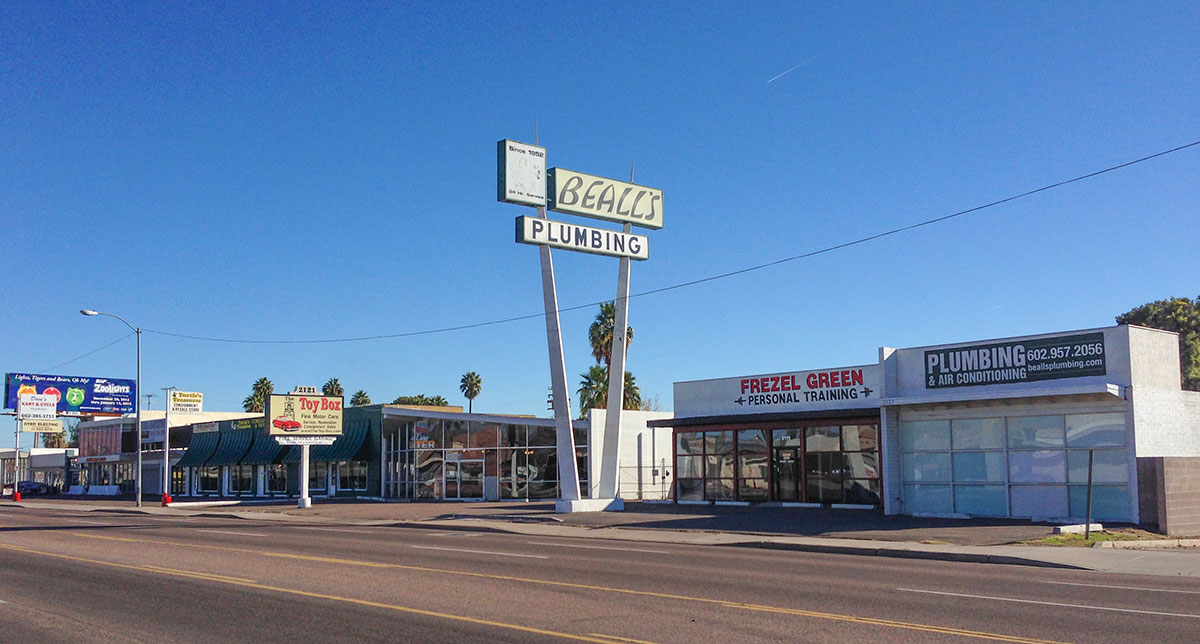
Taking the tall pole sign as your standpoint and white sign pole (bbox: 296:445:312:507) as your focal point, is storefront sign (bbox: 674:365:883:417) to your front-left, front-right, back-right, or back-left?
back-right

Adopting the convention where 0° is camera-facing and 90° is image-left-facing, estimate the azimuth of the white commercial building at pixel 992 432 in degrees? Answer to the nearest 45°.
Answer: approximately 45°

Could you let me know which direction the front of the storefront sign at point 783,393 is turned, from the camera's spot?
facing the viewer and to the left of the viewer

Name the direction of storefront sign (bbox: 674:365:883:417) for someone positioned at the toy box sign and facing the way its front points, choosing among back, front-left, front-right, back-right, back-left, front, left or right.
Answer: front-left

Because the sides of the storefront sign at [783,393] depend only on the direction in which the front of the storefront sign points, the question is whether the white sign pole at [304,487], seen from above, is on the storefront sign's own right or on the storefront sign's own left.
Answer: on the storefront sign's own right

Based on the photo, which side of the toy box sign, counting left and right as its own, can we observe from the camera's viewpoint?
front
